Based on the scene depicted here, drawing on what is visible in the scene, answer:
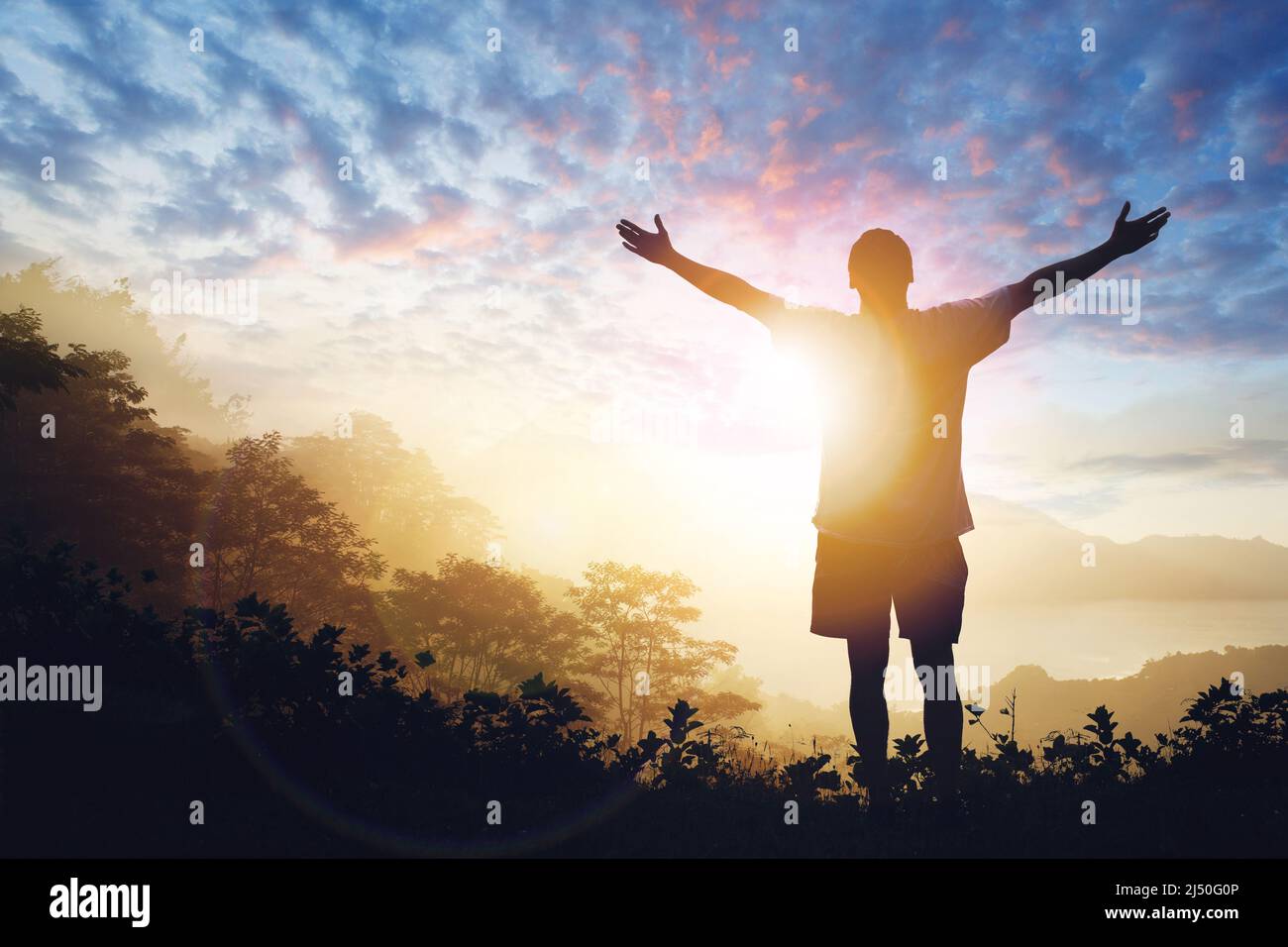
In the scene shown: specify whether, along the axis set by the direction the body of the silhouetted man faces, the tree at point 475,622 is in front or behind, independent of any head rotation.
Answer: in front

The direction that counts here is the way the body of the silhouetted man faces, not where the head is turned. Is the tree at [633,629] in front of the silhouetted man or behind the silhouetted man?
in front

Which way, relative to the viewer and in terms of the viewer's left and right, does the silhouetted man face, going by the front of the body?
facing away from the viewer
